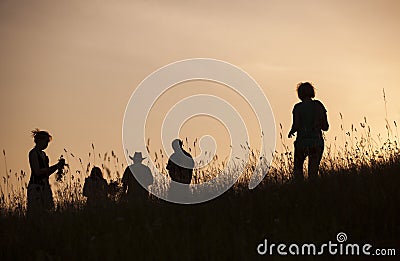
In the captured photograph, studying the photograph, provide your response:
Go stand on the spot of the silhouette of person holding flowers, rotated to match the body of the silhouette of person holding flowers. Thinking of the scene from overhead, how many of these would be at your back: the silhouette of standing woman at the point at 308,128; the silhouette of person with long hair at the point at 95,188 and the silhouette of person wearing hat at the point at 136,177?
0

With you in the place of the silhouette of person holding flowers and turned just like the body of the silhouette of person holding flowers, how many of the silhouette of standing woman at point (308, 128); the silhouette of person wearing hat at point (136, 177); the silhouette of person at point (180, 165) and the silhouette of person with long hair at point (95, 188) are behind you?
0

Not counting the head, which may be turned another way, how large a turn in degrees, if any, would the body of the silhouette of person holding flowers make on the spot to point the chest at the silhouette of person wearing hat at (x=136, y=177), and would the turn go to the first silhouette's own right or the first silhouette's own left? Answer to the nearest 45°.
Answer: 0° — they already face them

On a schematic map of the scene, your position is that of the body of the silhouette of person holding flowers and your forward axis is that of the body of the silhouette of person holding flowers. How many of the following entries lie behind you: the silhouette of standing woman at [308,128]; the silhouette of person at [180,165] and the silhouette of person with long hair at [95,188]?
0

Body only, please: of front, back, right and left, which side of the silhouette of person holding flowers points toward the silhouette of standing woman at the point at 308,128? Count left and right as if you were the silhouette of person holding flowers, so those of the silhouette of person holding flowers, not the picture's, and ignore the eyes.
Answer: front

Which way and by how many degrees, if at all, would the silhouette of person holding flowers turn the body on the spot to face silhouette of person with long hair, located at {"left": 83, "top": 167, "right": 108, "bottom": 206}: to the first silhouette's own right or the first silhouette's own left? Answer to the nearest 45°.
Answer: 0° — they already face them

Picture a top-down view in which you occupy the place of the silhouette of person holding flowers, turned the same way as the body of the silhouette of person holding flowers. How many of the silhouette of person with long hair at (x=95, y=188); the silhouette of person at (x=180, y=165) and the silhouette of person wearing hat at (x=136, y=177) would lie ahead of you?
3

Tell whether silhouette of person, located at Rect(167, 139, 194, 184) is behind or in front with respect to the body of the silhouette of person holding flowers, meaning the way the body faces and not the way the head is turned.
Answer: in front

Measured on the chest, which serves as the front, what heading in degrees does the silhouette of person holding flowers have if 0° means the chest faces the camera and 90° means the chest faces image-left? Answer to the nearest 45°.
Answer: approximately 270°
